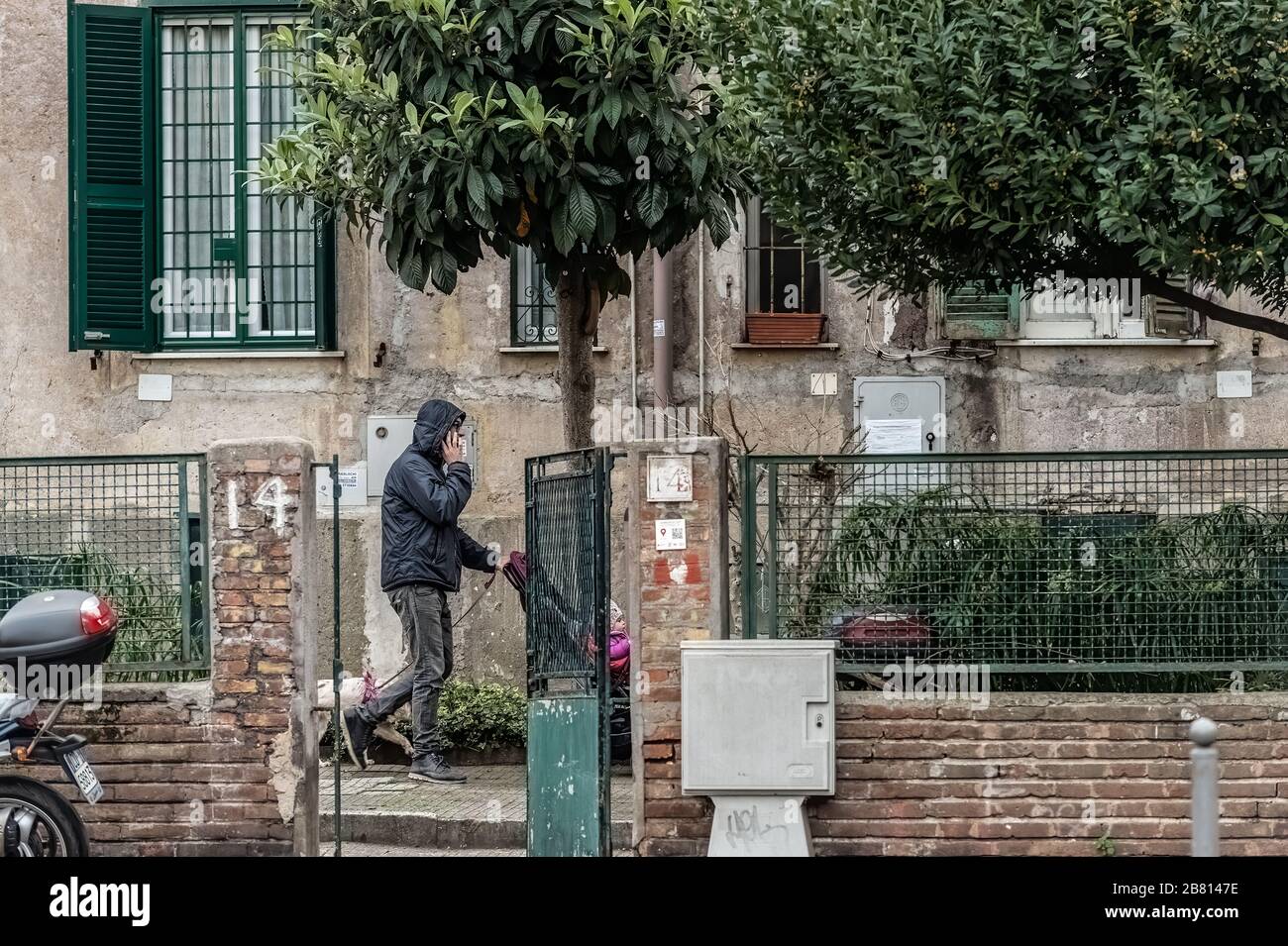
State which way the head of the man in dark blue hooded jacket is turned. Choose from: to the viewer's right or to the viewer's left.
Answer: to the viewer's right

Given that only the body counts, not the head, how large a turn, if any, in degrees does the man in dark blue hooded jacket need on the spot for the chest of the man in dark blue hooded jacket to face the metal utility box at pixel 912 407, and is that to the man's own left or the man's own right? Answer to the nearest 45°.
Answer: approximately 45° to the man's own left

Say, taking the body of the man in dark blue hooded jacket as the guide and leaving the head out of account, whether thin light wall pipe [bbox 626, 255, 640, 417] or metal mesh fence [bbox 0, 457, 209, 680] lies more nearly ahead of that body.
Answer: the thin light wall pipe

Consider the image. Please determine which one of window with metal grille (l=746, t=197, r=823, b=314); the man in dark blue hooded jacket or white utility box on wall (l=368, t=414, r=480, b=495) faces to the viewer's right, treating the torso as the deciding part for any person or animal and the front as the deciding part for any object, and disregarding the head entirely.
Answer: the man in dark blue hooded jacket

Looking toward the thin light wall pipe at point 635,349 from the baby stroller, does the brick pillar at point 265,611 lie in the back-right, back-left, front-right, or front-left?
back-left

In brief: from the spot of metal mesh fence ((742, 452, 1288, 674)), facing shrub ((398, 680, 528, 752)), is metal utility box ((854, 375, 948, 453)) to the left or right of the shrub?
right

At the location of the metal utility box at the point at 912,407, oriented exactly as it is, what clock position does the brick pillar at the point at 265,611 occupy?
The brick pillar is roughly at 1 o'clock from the metal utility box.

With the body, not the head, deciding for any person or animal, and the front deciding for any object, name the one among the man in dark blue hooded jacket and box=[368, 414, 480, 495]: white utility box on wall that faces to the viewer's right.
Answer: the man in dark blue hooded jacket

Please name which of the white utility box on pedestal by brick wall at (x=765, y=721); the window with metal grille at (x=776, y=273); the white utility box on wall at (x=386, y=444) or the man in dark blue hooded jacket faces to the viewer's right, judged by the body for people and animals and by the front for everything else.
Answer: the man in dark blue hooded jacket

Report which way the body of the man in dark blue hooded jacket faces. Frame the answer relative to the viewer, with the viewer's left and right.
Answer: facing to the right of the viewer

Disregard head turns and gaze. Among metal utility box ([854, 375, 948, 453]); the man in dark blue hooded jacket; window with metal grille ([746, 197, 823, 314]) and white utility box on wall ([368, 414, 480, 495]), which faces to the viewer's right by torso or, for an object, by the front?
the man in dark blue hooded jacket
